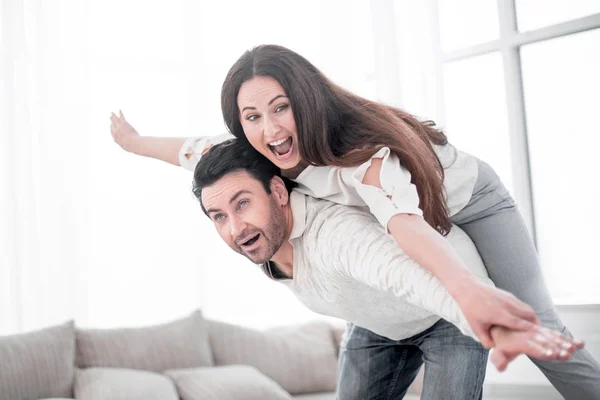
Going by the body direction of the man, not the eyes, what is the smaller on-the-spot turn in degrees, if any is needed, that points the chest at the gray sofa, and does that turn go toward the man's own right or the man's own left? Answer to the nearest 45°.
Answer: approximately 90° to the man's own right

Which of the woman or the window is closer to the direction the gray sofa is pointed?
the woman

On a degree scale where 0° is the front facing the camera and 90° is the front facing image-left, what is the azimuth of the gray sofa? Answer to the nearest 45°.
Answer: approximately 0°

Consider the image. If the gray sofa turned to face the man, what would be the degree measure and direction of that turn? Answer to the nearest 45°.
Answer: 0° — it already faces them

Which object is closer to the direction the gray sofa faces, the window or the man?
the man

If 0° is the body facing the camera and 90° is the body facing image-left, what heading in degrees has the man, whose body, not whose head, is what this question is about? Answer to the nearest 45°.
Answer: approximately 45°
